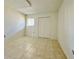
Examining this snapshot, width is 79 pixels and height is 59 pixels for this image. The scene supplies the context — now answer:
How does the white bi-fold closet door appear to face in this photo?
toward the camera
